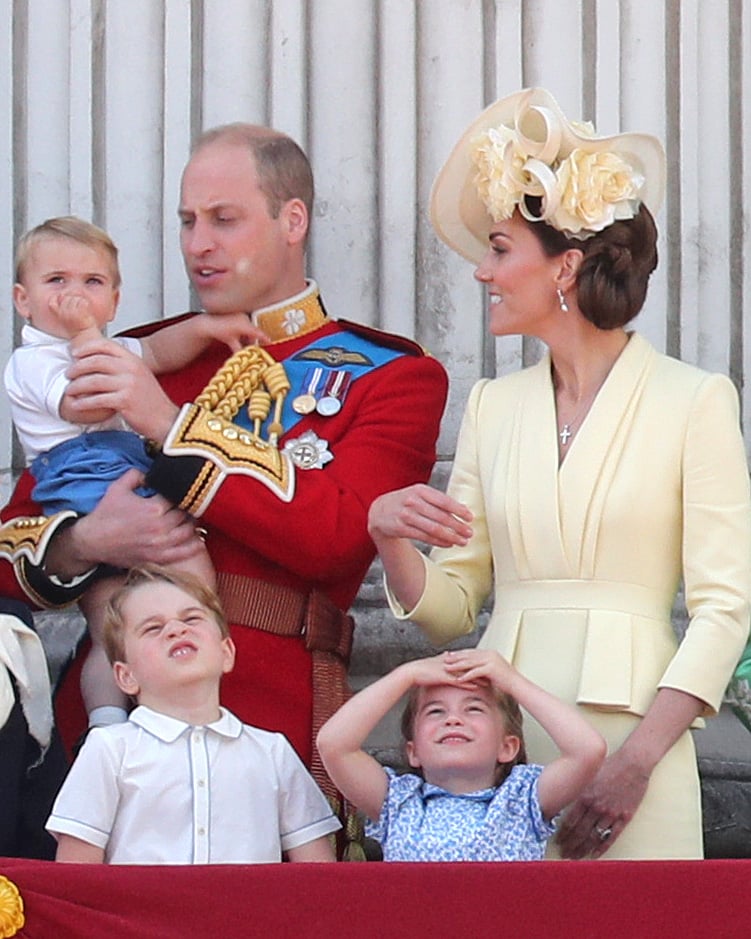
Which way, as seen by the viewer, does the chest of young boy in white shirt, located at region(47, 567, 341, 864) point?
toward the camera

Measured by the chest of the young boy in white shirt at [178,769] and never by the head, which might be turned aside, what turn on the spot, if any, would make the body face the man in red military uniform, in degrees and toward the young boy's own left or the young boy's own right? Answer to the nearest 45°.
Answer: approximately 180°

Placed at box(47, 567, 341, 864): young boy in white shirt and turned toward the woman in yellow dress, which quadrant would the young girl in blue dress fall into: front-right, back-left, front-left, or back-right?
front-right

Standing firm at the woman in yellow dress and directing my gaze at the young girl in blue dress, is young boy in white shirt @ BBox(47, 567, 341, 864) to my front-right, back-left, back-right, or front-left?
front-right

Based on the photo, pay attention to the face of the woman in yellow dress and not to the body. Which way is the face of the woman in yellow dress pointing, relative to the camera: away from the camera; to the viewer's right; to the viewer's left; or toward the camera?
to the viewer's left

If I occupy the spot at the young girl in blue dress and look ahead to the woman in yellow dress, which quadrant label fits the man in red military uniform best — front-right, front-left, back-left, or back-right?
front-left

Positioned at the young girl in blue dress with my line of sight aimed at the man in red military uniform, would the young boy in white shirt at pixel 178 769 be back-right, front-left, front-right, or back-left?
front-left

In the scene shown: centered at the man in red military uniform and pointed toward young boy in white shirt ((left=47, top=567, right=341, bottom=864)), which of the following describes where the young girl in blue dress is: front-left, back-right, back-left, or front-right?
front-left

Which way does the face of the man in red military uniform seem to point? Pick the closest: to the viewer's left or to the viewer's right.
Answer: to the viewer's left

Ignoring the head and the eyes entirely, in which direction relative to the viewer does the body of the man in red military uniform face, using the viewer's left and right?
facing the viewer and to the left of the viewer

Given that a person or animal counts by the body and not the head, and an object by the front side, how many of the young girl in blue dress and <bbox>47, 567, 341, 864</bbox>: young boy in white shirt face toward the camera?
2

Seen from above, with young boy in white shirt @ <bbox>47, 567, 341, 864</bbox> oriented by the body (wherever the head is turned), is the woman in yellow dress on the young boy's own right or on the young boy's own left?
on the young boy's own left

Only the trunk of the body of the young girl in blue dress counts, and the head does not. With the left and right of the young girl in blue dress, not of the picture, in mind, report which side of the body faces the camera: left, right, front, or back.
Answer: front
